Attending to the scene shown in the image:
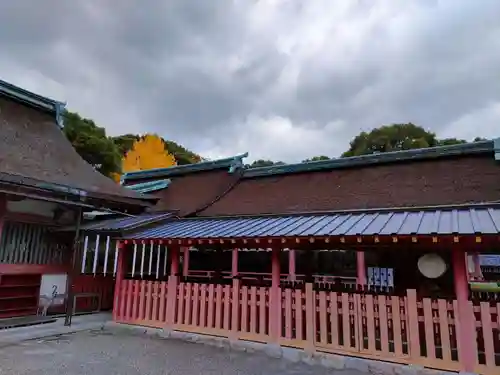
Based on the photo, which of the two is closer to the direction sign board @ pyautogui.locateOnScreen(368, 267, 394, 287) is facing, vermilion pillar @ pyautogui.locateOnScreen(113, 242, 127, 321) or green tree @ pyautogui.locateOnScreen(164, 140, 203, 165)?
the vermilion pillar

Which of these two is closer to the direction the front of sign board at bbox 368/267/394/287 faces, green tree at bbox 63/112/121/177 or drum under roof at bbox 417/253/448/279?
the drum under roof

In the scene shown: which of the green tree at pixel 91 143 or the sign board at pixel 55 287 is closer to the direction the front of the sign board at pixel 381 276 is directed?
the sign board

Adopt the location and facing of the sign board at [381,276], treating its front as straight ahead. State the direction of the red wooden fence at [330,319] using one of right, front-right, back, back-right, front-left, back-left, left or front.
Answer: front

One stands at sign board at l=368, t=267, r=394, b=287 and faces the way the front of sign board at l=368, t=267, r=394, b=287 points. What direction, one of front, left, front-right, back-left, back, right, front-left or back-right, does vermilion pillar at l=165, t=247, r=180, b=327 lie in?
front-right

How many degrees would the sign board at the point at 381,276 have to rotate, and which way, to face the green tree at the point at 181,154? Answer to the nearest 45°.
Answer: approximately 135° to its right

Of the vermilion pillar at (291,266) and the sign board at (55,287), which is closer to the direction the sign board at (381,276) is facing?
the sign board

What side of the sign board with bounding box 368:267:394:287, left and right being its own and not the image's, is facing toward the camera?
front

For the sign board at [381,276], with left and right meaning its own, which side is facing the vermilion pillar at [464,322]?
front
